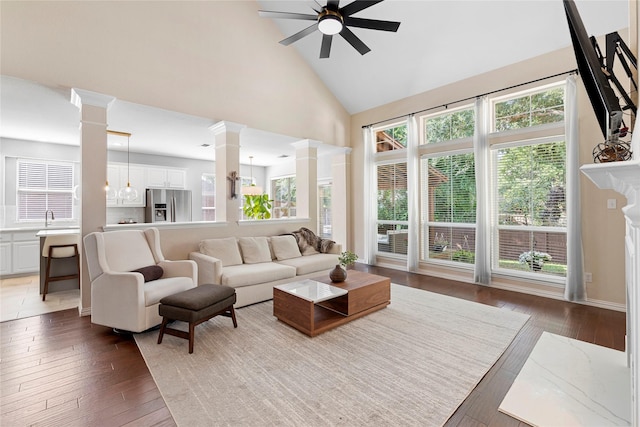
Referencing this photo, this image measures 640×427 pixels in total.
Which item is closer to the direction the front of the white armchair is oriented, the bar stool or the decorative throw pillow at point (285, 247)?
the decorative throw pillow

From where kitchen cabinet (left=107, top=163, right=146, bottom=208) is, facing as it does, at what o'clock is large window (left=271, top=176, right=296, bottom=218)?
The large window is roughly at 9 o'clock from the kitchen cabinet.

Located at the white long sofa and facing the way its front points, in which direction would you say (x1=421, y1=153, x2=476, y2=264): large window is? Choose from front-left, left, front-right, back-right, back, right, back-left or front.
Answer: front-left

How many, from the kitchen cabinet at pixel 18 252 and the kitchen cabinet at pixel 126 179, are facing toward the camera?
2

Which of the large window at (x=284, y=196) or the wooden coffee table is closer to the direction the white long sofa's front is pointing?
the wooden coffee table

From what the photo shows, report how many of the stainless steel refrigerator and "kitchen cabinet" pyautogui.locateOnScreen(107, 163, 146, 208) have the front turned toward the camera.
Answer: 2

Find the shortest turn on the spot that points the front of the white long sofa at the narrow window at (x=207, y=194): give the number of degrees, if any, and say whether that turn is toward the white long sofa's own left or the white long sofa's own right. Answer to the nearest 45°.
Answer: approximately 135° to the white long sofa's own left

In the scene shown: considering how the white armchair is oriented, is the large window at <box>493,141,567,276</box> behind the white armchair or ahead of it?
ahead

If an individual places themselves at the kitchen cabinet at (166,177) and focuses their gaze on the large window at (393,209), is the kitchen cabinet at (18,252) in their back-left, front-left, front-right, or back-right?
back-right

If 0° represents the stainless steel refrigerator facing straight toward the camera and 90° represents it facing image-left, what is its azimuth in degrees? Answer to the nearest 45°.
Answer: approximately 0°
